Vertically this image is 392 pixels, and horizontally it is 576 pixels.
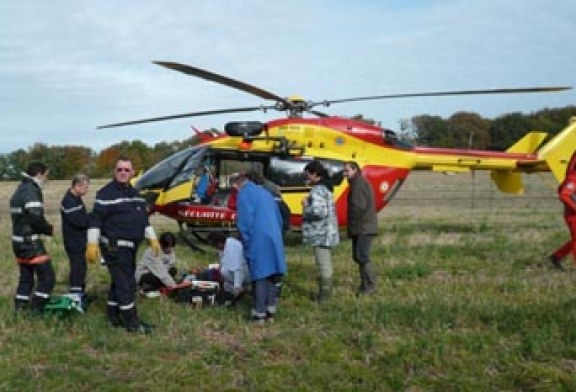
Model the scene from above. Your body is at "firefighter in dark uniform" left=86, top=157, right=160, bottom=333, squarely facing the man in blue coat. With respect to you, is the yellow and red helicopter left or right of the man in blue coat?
left

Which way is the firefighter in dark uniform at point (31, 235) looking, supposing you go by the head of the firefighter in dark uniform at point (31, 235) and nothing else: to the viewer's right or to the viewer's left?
to the viewer's right

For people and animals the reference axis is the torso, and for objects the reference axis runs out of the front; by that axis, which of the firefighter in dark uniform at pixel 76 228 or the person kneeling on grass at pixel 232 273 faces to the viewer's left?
the person kneeling on grass

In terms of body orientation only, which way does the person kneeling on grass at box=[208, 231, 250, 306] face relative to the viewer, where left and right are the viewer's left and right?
facing to the left of the viewer

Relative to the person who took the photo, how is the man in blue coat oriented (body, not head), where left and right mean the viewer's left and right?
facing away from the viewer and to the left of the viewer

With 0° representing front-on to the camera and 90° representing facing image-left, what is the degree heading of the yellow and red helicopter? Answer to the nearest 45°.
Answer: approximately 90°

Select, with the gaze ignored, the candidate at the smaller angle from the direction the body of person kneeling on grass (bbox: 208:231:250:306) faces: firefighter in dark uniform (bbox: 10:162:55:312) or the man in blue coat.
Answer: the firefighter in dark uniform

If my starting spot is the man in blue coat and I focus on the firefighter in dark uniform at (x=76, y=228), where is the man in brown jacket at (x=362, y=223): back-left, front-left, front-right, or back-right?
back-right

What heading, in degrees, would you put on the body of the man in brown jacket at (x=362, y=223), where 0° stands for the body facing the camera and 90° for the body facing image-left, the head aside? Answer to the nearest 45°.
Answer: approximately 90°

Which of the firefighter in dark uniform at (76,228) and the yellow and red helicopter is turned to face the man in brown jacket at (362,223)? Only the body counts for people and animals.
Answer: the firefighter in dark uniform

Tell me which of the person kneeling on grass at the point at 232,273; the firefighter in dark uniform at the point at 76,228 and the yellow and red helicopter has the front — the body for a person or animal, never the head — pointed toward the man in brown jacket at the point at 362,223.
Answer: the firefighter in dark uniform

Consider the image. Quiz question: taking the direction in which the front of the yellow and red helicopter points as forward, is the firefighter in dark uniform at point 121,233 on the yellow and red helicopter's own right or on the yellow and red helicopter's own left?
on the yellow and red helicopter's own left

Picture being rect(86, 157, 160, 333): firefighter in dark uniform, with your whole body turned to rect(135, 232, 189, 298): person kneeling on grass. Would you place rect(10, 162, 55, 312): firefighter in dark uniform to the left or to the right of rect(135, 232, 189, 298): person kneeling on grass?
left
